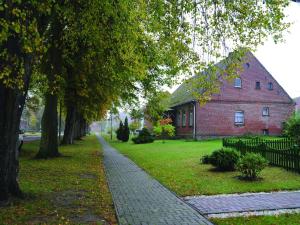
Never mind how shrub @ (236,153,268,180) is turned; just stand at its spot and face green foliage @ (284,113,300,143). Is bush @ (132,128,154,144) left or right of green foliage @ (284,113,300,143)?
left
